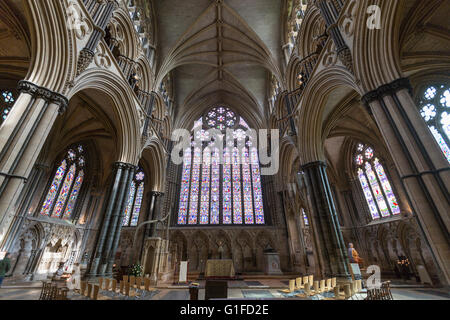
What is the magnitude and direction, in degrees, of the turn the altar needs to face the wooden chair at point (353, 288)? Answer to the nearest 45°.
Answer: approximately 45° to its left

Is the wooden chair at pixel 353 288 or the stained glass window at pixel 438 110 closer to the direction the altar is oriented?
the wooden chair

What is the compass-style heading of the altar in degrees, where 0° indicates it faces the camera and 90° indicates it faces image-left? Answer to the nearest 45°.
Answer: approximately 0°

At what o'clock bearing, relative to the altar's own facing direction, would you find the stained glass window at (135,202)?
The stained glass window is roughly at 4 o'clock from the altar.

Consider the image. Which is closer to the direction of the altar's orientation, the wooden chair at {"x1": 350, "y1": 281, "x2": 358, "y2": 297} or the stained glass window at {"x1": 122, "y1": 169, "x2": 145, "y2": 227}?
the wooden chair

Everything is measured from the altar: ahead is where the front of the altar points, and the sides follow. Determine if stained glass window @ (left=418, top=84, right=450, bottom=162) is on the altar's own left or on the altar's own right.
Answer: on the altar's own left
